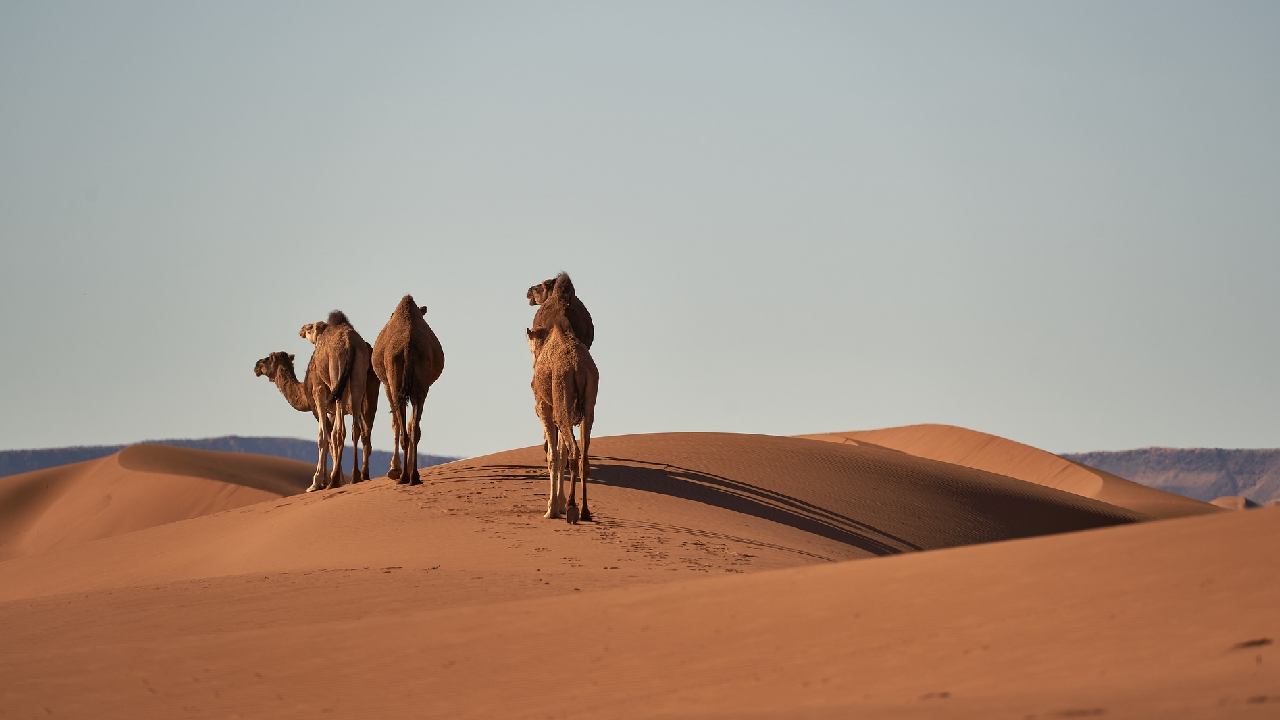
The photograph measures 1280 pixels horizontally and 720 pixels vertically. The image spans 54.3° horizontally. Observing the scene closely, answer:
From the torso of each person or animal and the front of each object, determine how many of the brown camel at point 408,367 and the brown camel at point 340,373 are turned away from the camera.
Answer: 2

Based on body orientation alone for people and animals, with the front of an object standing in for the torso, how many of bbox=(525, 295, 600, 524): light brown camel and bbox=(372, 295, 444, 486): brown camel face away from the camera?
2

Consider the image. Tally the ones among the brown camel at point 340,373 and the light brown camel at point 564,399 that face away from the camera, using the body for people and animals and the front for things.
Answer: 2

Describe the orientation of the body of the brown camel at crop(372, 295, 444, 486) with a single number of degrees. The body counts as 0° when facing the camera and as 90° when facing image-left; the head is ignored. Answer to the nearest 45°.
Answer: approximately 180°

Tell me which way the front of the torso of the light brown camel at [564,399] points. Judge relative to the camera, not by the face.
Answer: away from the camera

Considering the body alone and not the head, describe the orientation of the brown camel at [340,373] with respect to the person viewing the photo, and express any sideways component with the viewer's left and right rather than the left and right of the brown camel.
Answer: facing away from the viewer
